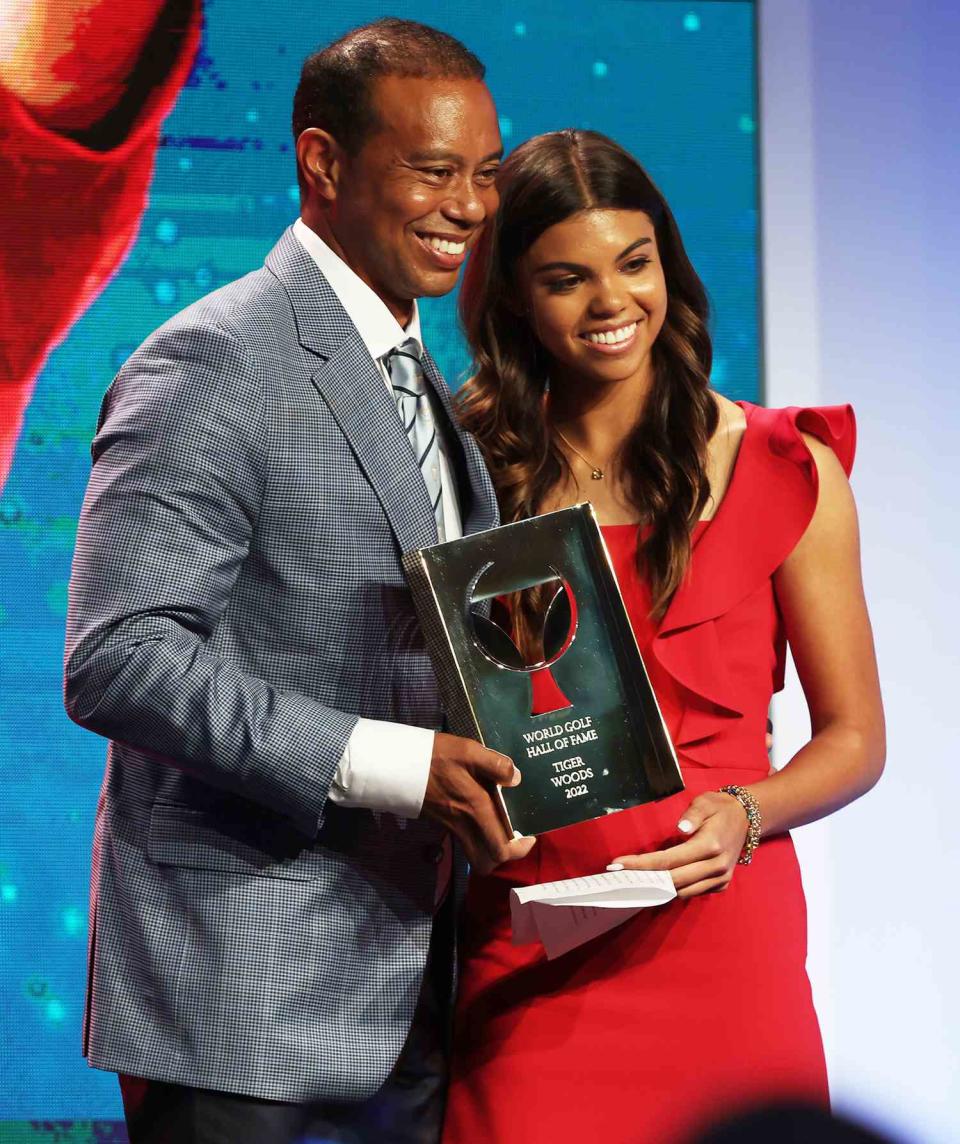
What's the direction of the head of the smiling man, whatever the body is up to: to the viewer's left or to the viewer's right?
to the viewer's right

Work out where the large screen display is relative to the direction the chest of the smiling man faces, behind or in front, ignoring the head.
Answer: behind

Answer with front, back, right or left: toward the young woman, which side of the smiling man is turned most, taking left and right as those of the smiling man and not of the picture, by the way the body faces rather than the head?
left

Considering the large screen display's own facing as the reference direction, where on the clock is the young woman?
The young woman is roughly at 11 o'clock from the large screen display.

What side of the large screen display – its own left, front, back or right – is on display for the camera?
front

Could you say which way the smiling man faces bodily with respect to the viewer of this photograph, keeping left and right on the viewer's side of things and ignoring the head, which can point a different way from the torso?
facing the viewer and to the right of the viewer

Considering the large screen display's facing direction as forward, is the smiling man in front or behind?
in front

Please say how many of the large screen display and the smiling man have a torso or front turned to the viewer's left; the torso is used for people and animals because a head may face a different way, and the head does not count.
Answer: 0

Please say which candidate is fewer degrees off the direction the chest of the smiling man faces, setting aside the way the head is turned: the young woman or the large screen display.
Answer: the young woman
